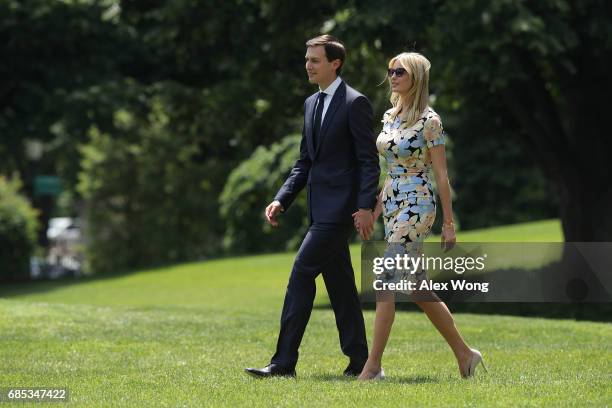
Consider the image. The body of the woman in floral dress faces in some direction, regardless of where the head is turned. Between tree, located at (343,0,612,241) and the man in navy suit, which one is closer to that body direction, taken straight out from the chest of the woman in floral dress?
the man in navy suit

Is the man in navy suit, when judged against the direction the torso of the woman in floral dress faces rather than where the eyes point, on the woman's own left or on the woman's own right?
on the woman's own right

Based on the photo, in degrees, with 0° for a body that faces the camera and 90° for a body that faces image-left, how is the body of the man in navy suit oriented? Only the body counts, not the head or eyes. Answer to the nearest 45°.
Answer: approximately 45°

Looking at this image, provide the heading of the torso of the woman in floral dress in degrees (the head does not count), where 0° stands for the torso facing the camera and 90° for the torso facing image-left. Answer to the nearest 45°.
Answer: approximately 45°

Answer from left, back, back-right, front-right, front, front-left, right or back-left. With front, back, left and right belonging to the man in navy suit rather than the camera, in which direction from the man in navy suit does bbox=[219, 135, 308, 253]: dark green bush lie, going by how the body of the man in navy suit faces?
back-right

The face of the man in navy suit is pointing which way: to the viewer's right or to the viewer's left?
to the viewer's left

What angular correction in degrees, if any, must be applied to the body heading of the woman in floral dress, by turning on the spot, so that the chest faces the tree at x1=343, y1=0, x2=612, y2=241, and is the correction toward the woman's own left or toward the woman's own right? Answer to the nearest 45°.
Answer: approximately 135° to the woman's own right

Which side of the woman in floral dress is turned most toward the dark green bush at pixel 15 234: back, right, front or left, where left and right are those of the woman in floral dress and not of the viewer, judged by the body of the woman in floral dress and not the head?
right
